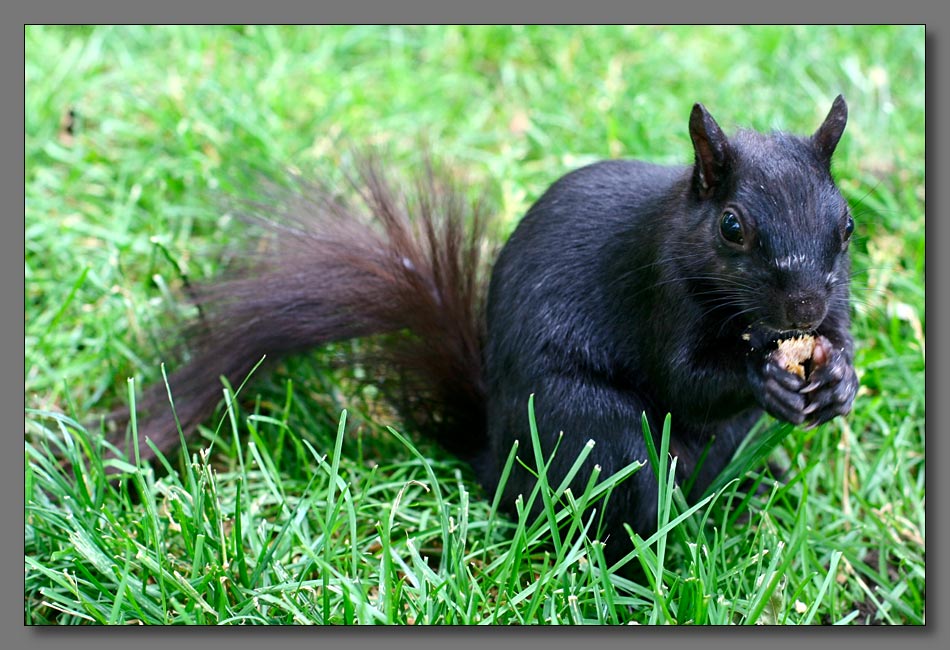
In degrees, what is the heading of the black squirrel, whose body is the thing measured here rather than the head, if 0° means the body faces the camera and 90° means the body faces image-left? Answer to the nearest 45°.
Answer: approximately 315°
